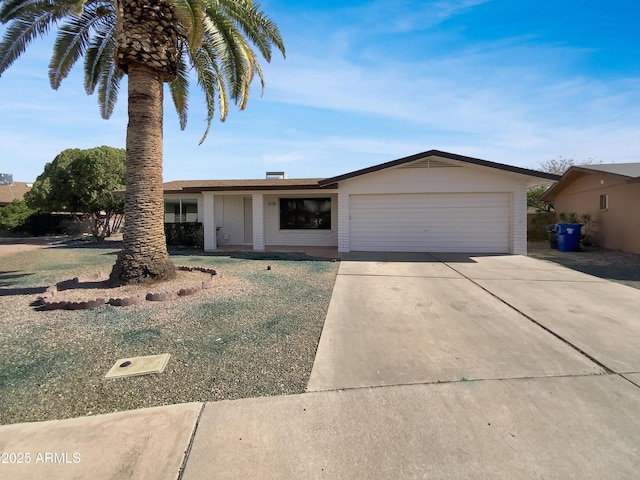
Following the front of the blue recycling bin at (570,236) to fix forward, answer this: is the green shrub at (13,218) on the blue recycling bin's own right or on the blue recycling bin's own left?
on the blue recycling bin's own right

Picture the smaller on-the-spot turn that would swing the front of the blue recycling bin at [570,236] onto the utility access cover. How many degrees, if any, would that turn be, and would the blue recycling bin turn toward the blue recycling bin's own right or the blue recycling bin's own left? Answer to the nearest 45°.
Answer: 0° — it already faces it

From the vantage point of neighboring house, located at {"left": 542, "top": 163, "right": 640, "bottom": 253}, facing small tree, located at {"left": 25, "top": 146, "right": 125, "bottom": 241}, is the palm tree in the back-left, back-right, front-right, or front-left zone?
front-left

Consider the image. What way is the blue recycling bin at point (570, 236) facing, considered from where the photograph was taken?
facing the viewer

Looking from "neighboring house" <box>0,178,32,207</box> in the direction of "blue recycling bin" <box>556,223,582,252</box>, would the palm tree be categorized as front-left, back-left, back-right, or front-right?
front-right

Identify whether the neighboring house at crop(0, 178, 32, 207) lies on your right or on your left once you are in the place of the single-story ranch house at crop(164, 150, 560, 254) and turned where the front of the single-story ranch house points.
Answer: on your right

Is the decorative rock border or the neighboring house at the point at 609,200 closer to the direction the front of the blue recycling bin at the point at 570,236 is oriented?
the decorative rock border

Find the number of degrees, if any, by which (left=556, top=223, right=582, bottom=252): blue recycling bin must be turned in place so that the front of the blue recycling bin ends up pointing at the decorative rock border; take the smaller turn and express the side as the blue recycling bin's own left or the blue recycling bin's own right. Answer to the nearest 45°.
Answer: approximately 45° to the blue recycling bin's own right

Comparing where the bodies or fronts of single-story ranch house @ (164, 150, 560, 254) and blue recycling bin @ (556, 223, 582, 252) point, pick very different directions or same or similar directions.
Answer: same or similar directions

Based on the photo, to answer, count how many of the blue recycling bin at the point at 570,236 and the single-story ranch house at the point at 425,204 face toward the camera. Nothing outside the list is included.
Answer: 2

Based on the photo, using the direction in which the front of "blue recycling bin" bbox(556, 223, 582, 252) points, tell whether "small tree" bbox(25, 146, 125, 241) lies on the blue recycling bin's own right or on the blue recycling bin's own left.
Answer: on the blue recycling bin's own right

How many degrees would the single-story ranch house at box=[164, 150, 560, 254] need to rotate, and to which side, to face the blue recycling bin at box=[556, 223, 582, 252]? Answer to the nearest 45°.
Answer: approximately 90° to its left

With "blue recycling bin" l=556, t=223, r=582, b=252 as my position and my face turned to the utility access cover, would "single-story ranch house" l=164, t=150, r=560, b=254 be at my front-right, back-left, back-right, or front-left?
front-right

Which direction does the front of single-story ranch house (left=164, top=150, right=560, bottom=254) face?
toward the camera
